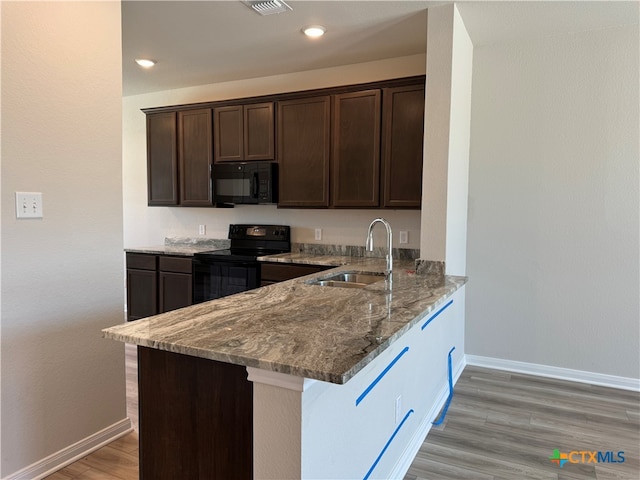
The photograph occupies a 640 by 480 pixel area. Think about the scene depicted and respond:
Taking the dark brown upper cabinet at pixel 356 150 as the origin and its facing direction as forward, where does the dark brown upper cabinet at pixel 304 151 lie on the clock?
the dark brown upper cabinet at pixel 304 151 is roughly at 2 o'clock from the dark brown upper cabinet at pixel 356 150.

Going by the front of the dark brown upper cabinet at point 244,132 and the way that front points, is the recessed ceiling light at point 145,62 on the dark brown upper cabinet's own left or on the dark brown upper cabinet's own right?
on the dark brown upper cabinet's own right

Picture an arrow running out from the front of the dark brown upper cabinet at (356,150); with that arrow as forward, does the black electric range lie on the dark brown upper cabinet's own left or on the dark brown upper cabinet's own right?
on the dark brown upper cabinet's own right

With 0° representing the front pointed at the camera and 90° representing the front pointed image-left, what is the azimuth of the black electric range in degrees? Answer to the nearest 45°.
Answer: approximately 45°

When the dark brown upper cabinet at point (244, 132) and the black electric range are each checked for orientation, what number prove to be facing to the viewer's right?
0

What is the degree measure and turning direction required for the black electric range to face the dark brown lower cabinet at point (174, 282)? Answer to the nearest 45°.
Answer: approximately 90° to its right

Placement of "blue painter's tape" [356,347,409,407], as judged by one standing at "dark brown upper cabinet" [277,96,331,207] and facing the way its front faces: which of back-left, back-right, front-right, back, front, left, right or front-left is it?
front-left

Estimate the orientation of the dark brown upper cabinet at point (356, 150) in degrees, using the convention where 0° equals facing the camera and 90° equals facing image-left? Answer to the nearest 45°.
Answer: approximately 45°

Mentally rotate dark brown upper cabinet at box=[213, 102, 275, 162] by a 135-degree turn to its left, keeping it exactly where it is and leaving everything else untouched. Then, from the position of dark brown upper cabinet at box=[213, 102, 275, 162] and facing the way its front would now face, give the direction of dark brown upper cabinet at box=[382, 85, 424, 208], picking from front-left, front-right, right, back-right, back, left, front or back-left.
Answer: front-right

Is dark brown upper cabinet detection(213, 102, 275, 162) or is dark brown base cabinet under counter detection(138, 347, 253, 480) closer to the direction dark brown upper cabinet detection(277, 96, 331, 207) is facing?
the dark brown base cabinet under counter
